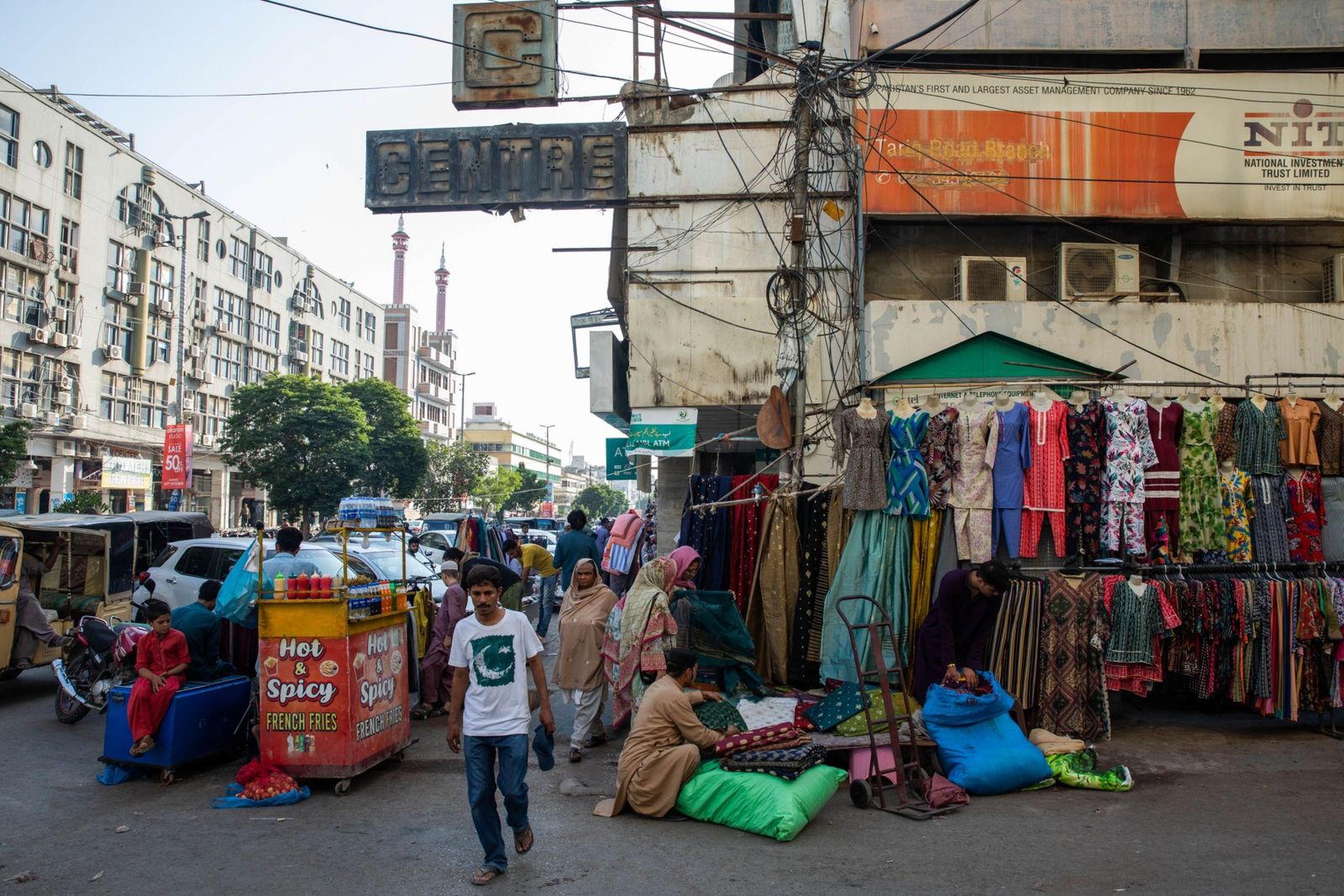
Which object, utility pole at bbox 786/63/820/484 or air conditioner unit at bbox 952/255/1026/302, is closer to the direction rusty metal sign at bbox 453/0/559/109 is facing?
the utility pole

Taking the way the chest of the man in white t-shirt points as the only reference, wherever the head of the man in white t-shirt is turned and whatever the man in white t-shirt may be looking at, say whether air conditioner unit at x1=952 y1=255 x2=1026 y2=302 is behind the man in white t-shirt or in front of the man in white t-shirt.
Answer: behind

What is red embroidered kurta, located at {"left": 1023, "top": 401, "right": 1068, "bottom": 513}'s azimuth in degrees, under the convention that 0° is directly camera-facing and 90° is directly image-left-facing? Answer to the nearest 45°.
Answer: approximately 0°

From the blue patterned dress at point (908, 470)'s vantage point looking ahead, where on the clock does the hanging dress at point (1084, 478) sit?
The hanging dress is roughly at 9 o'clock from the blue patterned dress.
